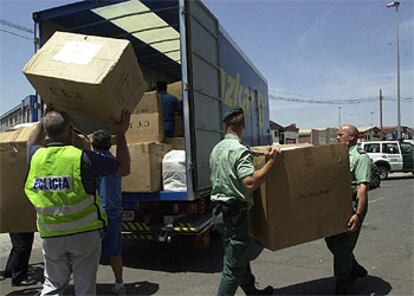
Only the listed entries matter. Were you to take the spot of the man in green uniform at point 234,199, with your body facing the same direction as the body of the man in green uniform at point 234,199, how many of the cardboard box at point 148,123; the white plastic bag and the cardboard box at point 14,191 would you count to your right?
0

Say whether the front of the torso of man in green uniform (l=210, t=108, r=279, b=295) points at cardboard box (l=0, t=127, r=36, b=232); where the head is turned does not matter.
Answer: no

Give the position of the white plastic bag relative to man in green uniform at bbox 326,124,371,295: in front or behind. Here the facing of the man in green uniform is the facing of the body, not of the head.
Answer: in front

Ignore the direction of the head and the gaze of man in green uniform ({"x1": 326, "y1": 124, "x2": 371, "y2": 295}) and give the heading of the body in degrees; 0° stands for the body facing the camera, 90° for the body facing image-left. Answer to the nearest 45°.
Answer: approximately 90°

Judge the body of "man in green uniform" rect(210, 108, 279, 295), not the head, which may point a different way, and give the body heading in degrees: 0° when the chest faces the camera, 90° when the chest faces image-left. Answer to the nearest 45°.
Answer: approximately 225°

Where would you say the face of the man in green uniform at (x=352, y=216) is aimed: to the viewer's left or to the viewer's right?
to the viewer's left

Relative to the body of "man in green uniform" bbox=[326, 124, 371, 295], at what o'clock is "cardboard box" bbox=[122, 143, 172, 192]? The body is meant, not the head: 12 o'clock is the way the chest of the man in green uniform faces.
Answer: The cardboard box is roughly at 2 o'clock from the man in green uniform.
